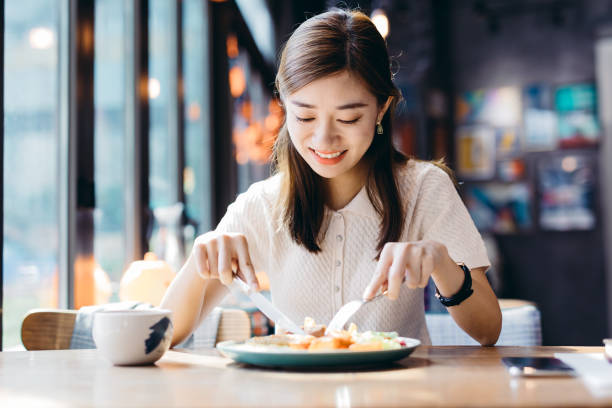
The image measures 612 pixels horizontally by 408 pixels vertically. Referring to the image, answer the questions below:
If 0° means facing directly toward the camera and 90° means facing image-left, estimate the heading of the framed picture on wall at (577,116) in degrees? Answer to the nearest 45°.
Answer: approximately 0°

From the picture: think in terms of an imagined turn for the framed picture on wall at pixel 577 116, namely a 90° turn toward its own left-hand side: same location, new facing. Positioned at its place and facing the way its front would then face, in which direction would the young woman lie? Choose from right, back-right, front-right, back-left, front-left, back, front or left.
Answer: right

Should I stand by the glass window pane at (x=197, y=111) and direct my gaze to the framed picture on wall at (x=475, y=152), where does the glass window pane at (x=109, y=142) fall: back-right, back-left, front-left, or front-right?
back-right

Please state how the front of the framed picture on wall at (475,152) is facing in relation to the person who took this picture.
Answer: facing the viewer

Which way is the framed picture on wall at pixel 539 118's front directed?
toward the camera

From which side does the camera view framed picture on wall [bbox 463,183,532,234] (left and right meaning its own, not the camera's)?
front

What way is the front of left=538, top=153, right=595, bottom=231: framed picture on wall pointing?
toward the camera

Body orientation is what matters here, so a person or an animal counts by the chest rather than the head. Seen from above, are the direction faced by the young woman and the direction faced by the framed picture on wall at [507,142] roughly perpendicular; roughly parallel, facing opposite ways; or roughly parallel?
roughly parallel

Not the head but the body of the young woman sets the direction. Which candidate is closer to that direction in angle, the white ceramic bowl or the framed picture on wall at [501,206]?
the white ceramic bowl

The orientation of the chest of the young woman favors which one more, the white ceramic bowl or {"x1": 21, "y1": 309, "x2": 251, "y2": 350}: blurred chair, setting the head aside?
the white ceramic bowl

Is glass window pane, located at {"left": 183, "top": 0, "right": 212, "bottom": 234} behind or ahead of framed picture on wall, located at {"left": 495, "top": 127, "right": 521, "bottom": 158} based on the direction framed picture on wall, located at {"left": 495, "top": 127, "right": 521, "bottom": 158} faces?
ahead

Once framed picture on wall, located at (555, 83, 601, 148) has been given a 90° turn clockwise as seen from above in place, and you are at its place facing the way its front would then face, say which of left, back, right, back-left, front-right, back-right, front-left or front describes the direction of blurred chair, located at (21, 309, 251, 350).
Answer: left
